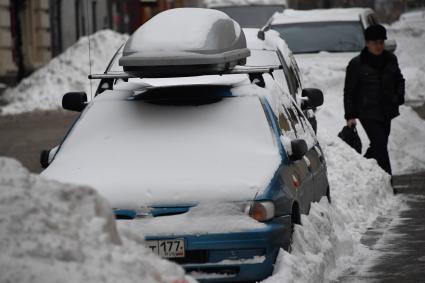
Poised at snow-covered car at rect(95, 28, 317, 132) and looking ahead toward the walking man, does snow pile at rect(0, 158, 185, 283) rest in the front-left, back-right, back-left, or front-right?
back-right

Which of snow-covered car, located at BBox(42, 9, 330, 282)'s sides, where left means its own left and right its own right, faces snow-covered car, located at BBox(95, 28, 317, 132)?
back

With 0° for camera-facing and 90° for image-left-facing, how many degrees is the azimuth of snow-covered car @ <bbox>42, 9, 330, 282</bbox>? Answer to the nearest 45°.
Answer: approximately 0°

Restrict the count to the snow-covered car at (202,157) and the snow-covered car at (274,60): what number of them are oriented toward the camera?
2

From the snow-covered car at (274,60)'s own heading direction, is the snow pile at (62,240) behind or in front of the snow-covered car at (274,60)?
in front

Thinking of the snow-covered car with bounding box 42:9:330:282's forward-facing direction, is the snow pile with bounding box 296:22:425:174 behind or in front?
behind

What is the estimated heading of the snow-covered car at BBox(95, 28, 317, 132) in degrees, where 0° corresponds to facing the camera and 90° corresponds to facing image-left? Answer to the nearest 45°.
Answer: approximately 0°

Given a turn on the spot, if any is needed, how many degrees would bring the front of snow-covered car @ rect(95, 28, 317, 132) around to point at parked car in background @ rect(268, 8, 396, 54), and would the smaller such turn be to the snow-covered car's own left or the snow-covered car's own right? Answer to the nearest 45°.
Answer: approximately 180°

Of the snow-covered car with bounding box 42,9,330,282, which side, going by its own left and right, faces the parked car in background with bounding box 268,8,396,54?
back
